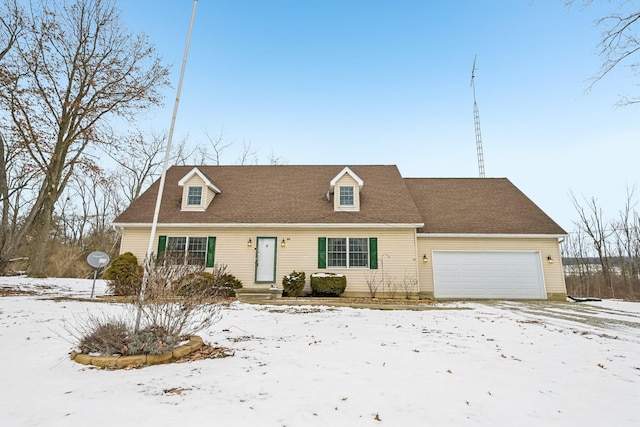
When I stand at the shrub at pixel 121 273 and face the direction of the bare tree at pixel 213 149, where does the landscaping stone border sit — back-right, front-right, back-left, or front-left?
back-right

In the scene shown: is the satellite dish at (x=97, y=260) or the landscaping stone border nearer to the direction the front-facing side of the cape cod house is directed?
the landscaping stone border

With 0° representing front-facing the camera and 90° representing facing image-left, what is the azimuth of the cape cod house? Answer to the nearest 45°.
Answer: approximately 0°

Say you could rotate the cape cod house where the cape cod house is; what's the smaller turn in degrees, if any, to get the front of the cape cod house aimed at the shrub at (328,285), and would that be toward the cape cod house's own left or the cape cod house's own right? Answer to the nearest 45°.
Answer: approximately 45° to the cape cod house's own right

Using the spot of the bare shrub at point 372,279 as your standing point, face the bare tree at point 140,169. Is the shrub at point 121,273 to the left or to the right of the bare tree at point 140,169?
left

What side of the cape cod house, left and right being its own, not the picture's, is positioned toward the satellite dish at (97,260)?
right

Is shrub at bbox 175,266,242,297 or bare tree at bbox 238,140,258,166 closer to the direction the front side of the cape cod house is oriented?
the shrub

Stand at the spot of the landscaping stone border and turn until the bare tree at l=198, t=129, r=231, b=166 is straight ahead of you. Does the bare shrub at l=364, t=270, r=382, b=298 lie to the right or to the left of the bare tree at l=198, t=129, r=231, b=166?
right

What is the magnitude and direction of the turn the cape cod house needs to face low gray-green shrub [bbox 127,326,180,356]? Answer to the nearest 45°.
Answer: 0° — it already faces it

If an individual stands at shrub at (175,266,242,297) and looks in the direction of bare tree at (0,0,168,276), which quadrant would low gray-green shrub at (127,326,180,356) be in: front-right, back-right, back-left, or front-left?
back-left

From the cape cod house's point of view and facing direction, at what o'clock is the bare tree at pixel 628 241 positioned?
The bare tree is roughly at 8 o'clock from the cape cod house.

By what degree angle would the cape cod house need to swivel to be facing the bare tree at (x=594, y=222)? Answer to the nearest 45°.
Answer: approximately 135° to its left

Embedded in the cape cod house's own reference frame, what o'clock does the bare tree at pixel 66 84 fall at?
The bare tree is roughly at 3 o'clock from the cape cod house.

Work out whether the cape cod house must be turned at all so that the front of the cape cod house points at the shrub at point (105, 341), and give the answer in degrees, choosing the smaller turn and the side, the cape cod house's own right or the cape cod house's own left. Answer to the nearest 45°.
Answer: approximately 45° to the cape cod house's own right
